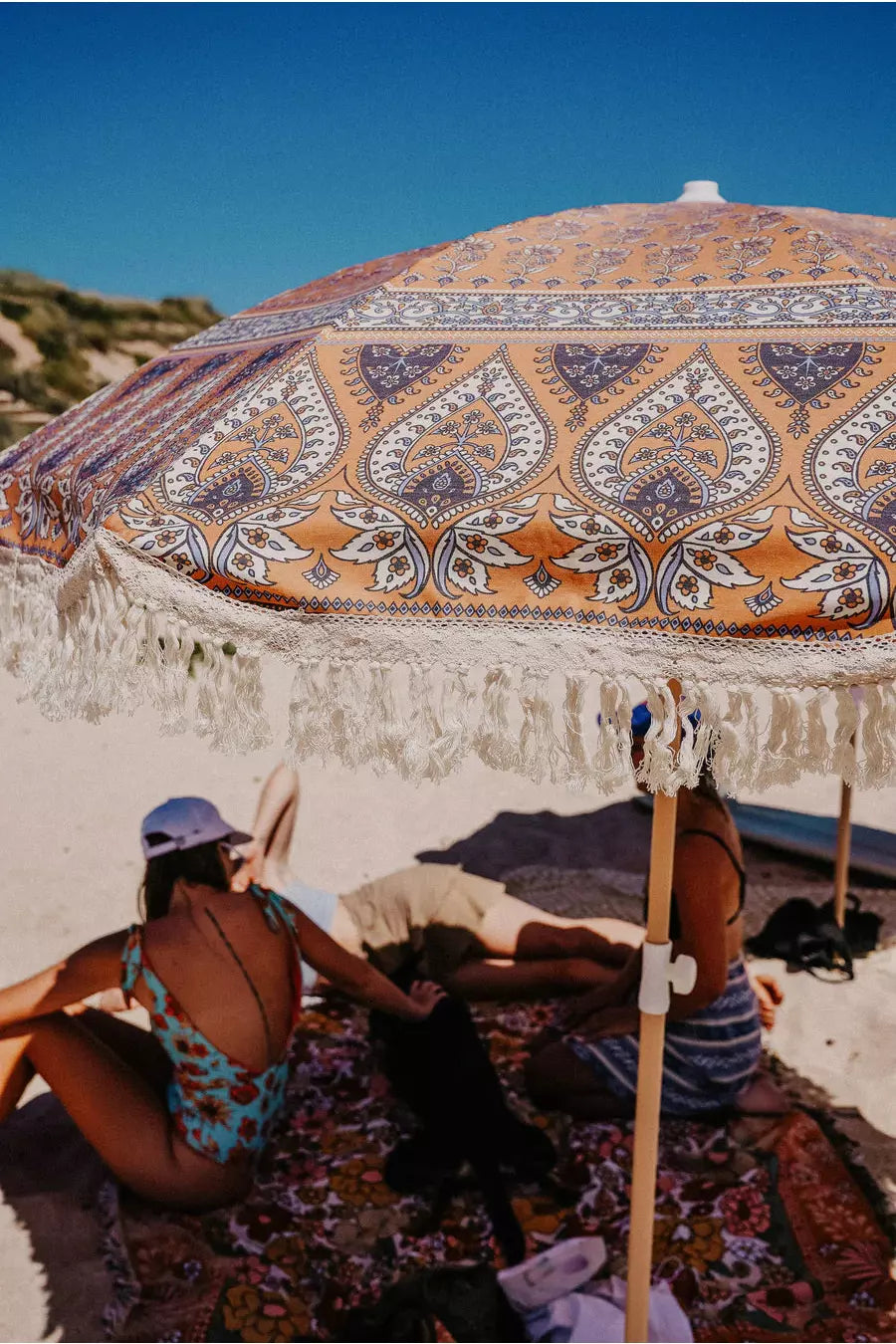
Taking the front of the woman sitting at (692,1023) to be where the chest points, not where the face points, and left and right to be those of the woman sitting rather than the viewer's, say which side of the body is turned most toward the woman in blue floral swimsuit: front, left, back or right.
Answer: front

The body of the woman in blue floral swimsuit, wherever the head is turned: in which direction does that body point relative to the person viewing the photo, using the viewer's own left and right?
facing away from the viewer and to the left of the viewer

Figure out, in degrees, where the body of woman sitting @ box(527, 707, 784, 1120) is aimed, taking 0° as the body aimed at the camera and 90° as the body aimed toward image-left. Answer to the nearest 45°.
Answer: approximately 90°

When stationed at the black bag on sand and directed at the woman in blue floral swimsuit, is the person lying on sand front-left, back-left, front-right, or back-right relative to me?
front-right

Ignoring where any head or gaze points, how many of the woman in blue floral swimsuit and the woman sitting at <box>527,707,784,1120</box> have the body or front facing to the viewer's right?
0

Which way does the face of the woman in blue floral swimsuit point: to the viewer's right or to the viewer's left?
to the viewer's right
